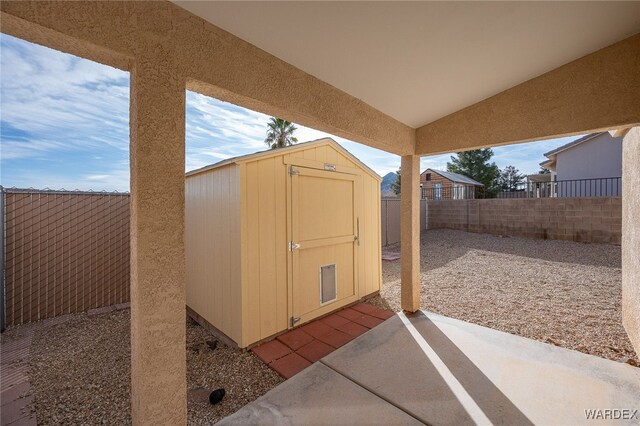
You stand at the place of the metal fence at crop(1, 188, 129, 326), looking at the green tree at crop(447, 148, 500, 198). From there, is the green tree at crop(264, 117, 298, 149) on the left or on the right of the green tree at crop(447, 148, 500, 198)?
left

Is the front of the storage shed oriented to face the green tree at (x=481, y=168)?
no

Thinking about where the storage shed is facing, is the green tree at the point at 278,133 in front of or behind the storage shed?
behind

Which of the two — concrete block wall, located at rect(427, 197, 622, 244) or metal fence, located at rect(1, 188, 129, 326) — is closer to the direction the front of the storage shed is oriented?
the concrete block wall

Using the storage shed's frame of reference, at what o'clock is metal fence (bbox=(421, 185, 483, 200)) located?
The metal fence is roughly at 9 o'clock from the storage shed.

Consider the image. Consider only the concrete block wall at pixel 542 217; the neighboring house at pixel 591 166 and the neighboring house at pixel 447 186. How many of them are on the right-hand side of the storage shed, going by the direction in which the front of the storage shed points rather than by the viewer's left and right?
0

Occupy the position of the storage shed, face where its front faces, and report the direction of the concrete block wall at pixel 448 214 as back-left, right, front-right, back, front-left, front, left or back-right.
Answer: left

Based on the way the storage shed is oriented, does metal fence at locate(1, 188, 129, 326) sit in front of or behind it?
behind

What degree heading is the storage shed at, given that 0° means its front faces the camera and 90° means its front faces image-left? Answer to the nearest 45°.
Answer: approximately 315°

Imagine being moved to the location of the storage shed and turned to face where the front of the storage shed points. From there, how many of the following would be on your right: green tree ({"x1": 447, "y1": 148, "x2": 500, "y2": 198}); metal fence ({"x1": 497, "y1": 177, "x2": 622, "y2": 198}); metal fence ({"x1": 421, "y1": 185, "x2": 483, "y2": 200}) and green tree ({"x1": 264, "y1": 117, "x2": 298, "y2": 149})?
0

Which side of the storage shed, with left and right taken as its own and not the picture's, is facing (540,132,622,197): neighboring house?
left

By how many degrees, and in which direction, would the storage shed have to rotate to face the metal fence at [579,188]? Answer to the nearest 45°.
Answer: approximately 90° to its left

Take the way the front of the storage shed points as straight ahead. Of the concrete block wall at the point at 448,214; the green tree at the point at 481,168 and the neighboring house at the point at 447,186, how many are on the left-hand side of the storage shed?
3

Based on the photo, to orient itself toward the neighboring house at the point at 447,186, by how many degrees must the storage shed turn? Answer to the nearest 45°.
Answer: approximately 90° to its left
